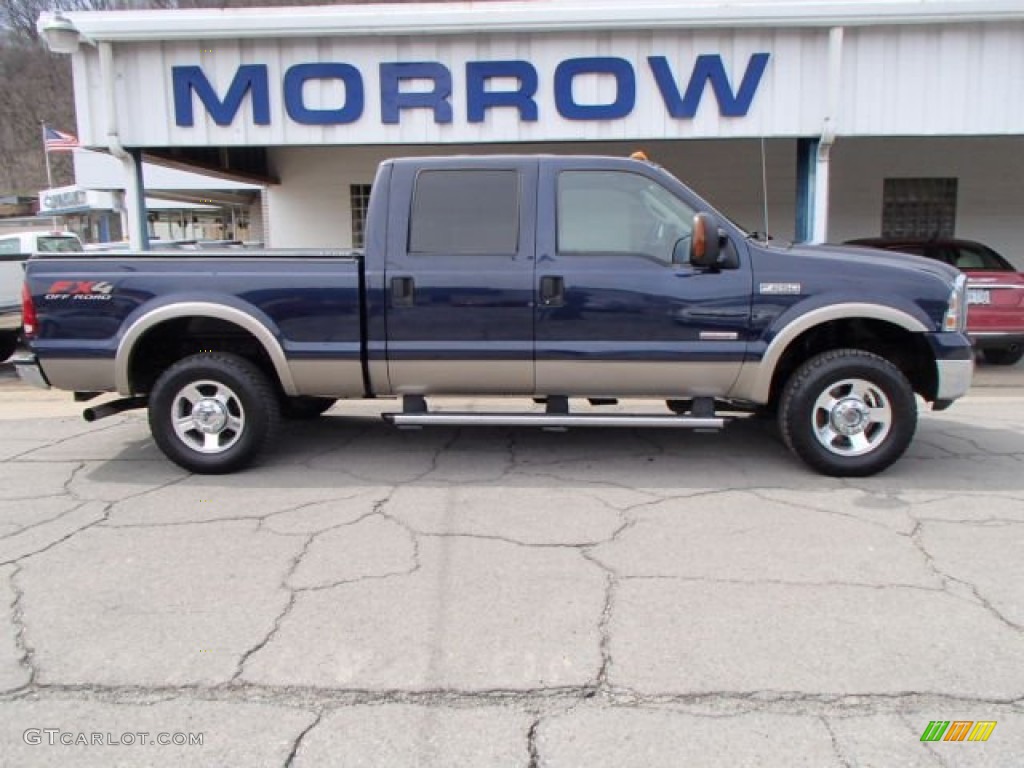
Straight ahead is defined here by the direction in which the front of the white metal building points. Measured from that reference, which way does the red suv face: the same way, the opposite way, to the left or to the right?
the opposite way

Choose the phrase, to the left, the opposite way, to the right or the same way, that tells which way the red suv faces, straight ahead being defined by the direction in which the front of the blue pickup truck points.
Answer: to the left

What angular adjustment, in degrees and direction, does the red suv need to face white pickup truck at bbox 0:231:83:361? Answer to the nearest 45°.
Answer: approximately 45° to its left

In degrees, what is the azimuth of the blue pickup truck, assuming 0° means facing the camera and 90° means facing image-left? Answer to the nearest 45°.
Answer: approximately 270°

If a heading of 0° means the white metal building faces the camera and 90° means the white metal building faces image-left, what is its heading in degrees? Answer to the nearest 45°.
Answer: approximately 0°

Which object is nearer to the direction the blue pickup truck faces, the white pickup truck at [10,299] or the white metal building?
the white metal building

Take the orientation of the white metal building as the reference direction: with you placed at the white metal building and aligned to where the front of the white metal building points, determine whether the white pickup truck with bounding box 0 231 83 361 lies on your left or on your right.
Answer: on your right

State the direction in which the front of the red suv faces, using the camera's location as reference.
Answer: facing away from the viewer and to the left of the viewer

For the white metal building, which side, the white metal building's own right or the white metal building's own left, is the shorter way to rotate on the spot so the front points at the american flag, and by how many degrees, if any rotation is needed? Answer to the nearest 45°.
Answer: approximately 135° to the white metal building's own right

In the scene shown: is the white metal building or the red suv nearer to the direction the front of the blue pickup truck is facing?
the red suv

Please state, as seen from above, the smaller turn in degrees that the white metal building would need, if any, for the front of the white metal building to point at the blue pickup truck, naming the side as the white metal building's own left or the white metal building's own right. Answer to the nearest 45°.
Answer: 0° — it already faces it

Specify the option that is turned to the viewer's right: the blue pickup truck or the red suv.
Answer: the blue pickup truck
